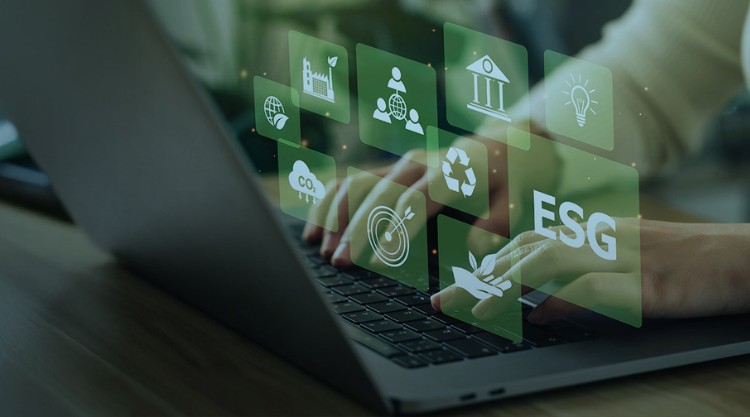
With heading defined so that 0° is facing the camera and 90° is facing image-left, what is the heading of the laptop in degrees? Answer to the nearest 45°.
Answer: approximately 225°
